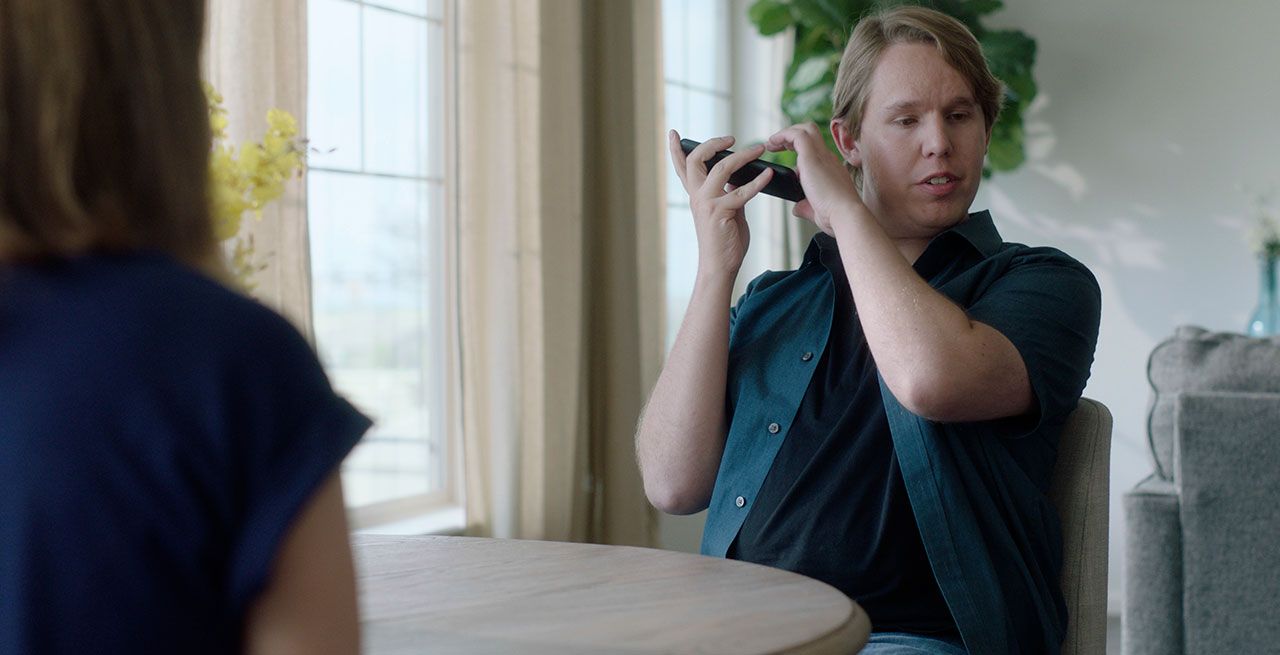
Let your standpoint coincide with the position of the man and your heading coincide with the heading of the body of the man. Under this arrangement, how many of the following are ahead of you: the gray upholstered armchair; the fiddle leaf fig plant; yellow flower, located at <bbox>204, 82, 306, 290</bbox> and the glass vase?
1

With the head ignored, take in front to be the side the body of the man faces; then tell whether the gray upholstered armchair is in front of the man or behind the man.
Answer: behind

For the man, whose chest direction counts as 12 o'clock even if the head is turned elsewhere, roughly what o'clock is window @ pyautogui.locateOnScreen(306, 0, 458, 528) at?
The window is roughly at 3 o'clock from the man.

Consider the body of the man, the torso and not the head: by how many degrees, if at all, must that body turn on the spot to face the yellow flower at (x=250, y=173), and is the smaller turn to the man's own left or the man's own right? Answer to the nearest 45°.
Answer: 0° — they already face it

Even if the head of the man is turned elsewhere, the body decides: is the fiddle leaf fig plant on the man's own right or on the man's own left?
on the man's own right

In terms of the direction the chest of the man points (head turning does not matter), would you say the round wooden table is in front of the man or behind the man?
in front

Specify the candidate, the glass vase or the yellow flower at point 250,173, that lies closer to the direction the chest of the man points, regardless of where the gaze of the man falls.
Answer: the yellow flower

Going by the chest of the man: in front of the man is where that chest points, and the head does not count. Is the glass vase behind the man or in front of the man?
behind

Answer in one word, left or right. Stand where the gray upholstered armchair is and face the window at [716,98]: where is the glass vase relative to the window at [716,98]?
right

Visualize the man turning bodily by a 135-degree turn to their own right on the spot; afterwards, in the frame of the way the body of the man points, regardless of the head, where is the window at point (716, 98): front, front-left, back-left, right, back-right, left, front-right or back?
front

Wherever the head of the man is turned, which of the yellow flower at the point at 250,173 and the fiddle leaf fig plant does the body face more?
the yellow flower

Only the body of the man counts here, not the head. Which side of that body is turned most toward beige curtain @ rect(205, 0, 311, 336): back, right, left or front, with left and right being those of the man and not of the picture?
right

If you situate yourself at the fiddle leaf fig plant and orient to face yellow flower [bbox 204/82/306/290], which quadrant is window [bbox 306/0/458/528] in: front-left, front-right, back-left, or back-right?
front-right

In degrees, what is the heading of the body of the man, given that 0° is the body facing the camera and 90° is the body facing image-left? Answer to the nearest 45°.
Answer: approximately 45°
